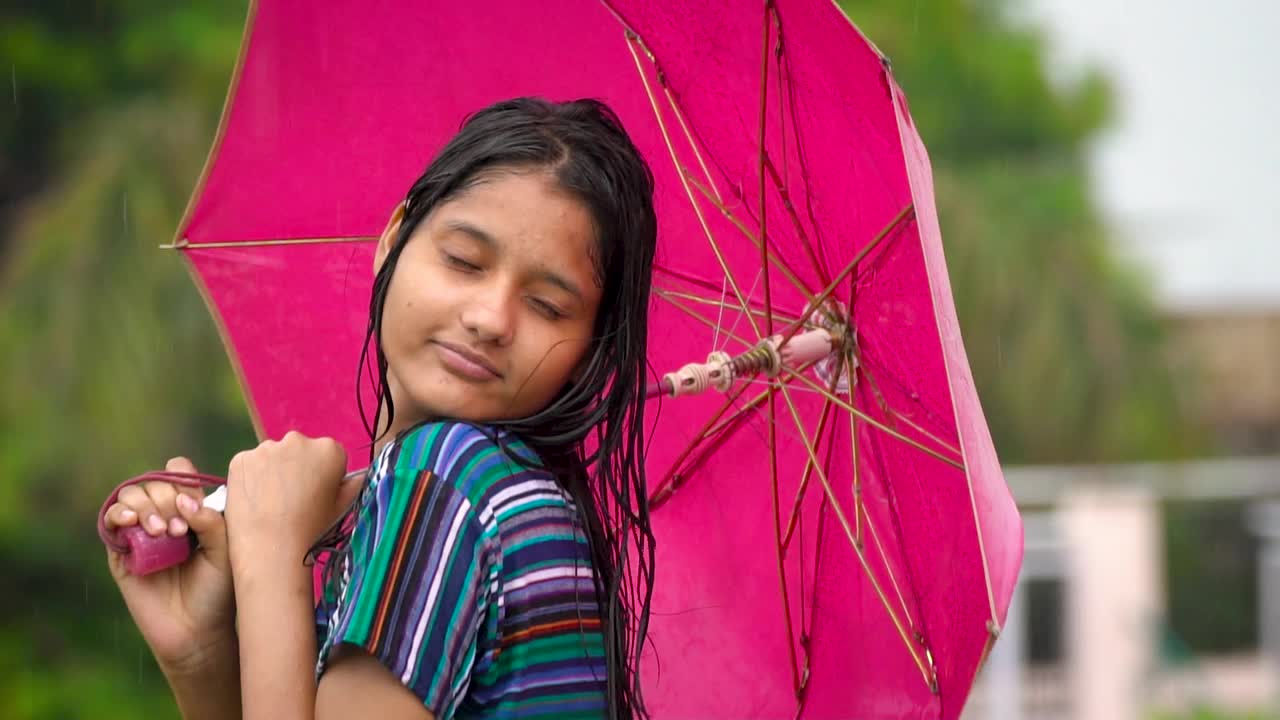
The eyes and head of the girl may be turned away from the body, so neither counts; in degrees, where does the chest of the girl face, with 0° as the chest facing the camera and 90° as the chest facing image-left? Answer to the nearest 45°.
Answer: approximately 90°
